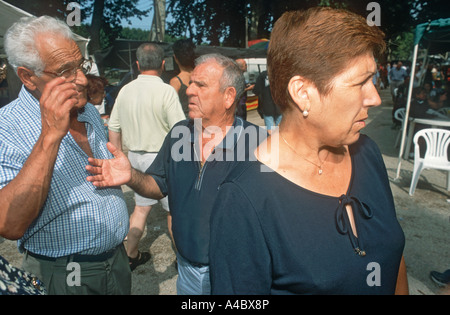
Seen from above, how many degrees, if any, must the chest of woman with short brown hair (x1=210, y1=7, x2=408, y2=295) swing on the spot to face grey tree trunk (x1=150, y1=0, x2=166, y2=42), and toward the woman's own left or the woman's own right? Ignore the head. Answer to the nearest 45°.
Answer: approximately 180°

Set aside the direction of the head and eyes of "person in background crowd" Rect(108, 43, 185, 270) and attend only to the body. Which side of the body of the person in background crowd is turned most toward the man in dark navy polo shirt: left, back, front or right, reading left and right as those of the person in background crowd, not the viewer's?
back

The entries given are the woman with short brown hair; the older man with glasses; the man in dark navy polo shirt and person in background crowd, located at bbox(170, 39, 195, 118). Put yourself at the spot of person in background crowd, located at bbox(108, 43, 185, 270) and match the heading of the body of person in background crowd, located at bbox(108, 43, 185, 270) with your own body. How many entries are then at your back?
3

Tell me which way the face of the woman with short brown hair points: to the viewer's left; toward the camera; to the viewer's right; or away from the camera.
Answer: to the viewer's right

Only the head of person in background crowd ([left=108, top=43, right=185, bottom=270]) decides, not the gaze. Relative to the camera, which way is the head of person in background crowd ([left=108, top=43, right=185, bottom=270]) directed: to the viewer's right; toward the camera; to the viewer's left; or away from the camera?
away from the camera

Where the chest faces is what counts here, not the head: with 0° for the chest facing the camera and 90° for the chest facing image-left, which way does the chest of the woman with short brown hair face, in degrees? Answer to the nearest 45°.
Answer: approximately 315°

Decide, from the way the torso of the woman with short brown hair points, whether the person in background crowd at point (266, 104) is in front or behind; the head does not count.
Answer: behind

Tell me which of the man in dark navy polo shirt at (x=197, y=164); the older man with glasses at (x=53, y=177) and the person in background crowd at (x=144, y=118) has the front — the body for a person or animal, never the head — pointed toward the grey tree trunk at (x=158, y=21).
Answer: the person in background crowd

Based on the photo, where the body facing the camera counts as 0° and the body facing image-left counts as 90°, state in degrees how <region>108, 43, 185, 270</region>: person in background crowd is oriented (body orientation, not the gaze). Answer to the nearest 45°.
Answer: approximately 180°

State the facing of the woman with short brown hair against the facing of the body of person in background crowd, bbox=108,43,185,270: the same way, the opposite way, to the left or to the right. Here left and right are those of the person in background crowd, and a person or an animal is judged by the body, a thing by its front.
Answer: the opposite way

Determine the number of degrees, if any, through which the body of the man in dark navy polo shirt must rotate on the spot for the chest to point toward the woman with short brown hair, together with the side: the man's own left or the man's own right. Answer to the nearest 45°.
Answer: approximately 45° to the man's own left
